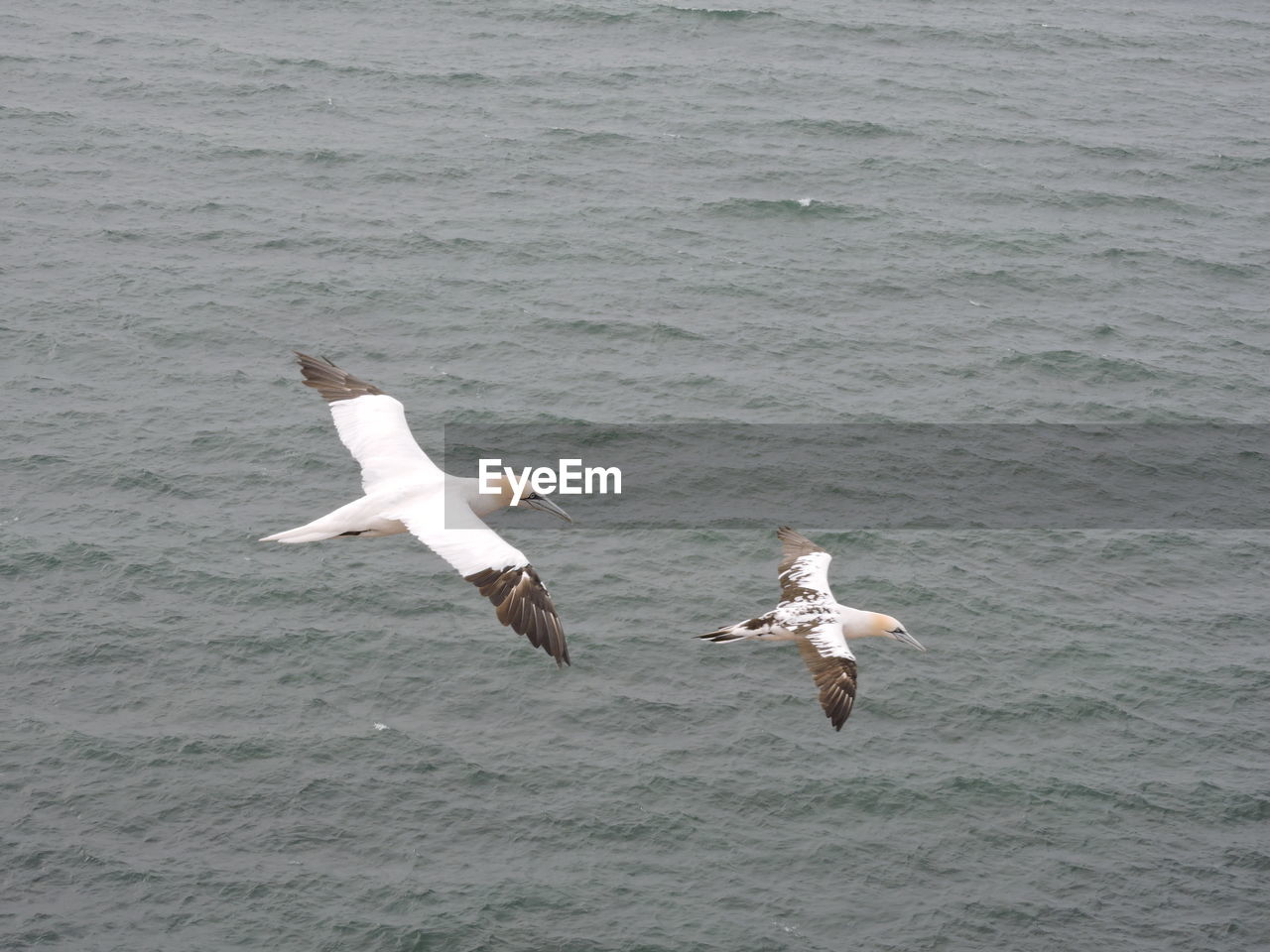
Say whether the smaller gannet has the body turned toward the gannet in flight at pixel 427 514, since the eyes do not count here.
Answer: no

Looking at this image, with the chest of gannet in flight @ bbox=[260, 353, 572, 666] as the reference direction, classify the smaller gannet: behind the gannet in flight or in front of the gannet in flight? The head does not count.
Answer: in front

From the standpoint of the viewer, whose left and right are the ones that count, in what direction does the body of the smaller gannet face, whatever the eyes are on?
facing to the right of the viewer

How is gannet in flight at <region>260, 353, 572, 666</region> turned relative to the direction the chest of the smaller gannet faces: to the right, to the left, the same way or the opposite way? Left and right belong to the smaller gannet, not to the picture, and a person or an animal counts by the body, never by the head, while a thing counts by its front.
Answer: the same way

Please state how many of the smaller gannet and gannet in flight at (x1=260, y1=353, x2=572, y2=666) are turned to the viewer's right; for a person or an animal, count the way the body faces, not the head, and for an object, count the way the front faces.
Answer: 2

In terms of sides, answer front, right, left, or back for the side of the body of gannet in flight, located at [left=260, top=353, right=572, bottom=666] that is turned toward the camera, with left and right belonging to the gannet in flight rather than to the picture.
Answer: right
